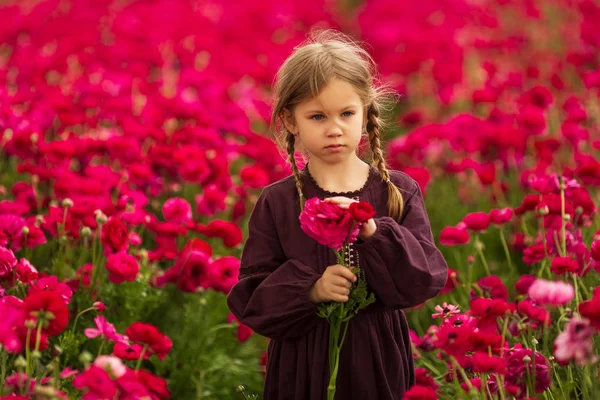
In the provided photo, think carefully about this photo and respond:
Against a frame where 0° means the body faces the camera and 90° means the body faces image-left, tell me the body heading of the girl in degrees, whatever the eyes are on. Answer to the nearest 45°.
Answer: approximately 0°

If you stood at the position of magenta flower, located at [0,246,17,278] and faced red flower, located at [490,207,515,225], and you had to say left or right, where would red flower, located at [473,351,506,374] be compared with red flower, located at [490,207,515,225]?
right

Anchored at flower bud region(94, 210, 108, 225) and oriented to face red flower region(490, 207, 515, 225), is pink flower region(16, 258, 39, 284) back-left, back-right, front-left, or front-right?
back-right

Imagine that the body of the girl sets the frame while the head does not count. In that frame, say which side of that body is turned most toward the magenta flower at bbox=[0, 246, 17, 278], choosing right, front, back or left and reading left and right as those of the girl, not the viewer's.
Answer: right

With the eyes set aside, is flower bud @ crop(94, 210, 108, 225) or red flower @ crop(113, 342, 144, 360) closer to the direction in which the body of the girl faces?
the red flower

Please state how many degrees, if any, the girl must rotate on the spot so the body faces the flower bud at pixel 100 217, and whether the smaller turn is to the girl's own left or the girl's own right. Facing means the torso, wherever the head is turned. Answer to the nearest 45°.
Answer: approximately 135° to the girl's own right

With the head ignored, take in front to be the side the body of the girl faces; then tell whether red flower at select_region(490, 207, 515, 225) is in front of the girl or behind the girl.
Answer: behind
